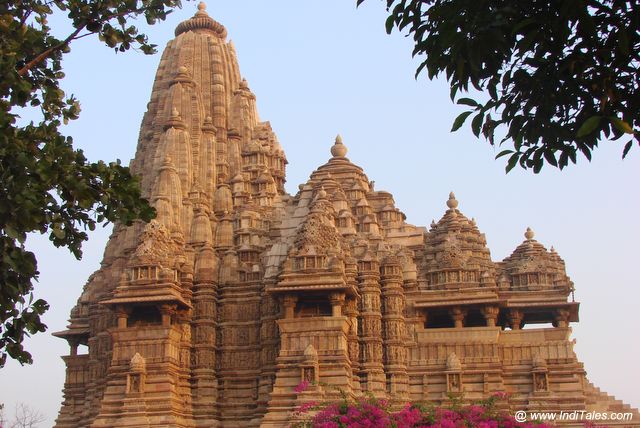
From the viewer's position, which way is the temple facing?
facing to the right of the viewer

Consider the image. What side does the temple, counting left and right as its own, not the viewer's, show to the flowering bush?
right
